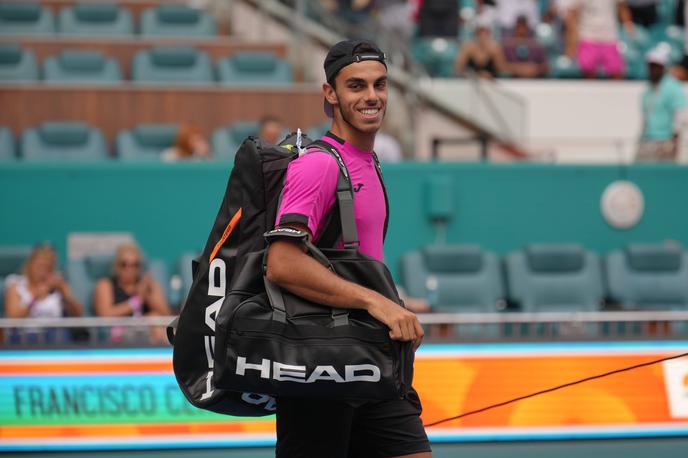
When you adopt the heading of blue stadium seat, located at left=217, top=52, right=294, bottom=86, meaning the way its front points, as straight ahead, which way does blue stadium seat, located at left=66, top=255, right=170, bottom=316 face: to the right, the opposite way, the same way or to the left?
the same way

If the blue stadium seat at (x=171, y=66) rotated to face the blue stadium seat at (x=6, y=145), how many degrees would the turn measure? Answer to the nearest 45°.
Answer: approximately 45° to its right

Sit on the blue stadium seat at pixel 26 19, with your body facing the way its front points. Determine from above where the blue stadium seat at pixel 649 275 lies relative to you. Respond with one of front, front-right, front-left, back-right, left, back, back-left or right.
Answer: front-left

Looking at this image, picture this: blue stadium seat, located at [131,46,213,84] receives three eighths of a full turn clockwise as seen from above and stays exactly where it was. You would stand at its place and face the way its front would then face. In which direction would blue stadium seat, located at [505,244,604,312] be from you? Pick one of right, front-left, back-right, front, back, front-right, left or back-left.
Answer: back

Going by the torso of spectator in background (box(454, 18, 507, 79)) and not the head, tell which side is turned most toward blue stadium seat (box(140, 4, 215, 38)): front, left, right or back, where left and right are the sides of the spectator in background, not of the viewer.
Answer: right

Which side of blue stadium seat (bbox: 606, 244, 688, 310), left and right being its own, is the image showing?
front

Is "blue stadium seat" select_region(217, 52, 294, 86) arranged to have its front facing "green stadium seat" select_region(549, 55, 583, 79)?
no

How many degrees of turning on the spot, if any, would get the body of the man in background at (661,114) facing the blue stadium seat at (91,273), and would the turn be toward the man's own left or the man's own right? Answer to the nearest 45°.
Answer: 0° — they already face it

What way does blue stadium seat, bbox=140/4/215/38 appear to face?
toward the camera

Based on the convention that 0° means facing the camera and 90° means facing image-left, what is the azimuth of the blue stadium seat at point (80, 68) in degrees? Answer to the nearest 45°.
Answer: approximately 0°

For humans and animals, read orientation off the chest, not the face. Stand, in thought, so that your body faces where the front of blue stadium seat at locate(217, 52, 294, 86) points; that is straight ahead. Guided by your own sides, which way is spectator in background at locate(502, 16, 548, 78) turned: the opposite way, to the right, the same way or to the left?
the same way

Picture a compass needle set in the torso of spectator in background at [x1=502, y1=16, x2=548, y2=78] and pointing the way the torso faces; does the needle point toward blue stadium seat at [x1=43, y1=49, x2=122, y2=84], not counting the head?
no

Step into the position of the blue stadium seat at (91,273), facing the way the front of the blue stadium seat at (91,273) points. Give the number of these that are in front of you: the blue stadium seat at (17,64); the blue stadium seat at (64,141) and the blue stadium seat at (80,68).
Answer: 0

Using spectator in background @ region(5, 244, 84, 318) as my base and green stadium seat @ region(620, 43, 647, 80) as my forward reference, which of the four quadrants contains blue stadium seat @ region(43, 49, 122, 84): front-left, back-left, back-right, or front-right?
front-left

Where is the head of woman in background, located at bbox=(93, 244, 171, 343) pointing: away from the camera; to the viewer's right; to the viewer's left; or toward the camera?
toward the camera

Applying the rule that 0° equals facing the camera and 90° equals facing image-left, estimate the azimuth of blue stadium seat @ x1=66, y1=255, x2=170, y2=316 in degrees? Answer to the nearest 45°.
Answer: approximately 0°

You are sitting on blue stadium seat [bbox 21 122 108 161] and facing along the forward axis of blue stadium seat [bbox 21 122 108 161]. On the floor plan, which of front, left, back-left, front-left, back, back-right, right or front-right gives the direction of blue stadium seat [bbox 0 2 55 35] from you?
back

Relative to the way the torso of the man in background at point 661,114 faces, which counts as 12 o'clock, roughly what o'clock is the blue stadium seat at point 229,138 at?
The blue stadium seat is roughly at 1 o'clock from the man in background.

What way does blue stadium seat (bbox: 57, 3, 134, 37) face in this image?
toward the camera

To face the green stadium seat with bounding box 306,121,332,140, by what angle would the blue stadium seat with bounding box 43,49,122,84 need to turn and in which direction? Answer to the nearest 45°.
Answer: approximately 45° to its left

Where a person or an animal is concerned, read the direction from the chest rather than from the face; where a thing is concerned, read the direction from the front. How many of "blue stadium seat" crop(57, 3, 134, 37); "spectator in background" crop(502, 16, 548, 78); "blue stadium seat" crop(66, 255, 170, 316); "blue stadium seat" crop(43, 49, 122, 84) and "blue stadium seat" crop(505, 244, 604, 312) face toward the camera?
5
